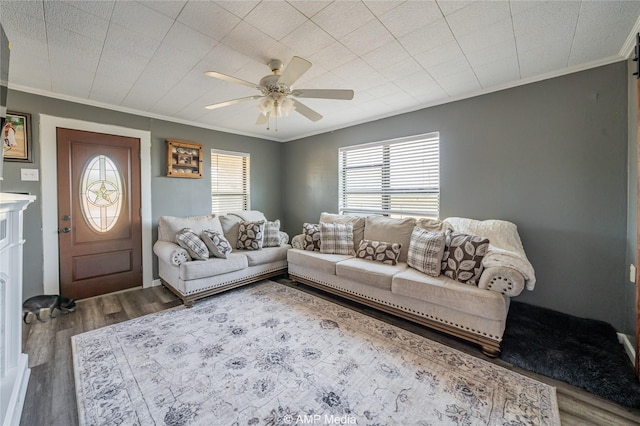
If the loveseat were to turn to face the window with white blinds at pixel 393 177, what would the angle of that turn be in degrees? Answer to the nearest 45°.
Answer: approximately 45° to its left

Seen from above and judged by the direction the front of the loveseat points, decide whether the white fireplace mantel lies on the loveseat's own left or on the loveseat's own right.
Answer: on the loveseat's own right

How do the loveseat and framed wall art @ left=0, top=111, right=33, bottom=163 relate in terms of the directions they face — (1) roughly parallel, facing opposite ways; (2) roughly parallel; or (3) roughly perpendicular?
roughly parallel

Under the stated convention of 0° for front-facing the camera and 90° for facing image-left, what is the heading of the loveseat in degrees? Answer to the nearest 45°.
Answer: approximately 315°

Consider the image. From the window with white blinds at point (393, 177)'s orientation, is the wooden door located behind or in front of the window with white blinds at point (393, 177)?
in front

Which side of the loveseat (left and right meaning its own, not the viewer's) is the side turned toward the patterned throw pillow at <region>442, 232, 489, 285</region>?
front

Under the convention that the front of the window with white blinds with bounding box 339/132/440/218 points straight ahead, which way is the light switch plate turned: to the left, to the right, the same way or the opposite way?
to the left

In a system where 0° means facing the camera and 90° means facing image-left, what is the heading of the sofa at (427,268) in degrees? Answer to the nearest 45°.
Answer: approximately 45°

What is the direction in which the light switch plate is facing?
toward the camera

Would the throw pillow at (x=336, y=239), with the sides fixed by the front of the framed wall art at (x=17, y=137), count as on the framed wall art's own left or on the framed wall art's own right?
on the framed wall art's own left

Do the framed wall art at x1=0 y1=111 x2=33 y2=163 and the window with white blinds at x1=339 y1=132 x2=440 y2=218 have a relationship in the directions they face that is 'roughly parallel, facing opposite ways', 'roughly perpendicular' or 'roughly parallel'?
roughly perpendicular

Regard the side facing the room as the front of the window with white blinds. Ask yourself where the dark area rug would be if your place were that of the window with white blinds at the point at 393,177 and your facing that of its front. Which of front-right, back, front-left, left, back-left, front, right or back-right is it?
left

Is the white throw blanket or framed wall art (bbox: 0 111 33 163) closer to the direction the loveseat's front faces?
the white throw blanket

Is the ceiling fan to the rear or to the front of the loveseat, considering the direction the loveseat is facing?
to the front

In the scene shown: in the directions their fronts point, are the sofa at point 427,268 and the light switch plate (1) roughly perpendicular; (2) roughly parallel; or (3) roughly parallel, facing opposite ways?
roughly perpendicular

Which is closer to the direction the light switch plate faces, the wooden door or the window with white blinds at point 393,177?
the window with white blinds

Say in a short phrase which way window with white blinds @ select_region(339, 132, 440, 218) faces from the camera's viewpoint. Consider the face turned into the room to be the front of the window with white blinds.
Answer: facing the viewer and to the left of the viewer
